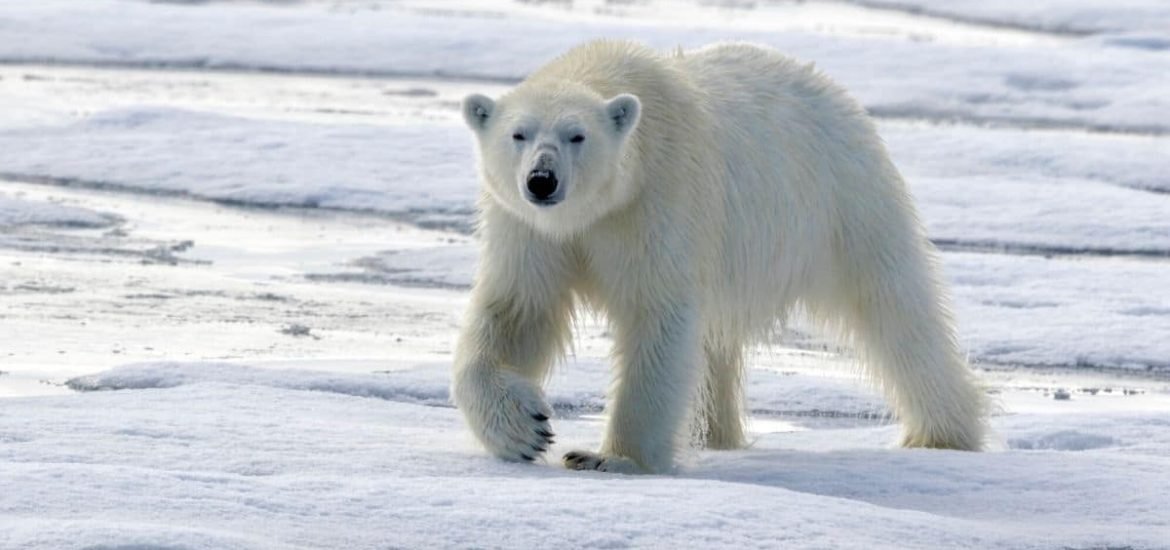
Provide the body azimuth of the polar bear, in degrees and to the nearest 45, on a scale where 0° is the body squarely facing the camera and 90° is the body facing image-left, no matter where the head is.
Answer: approximately 45°
